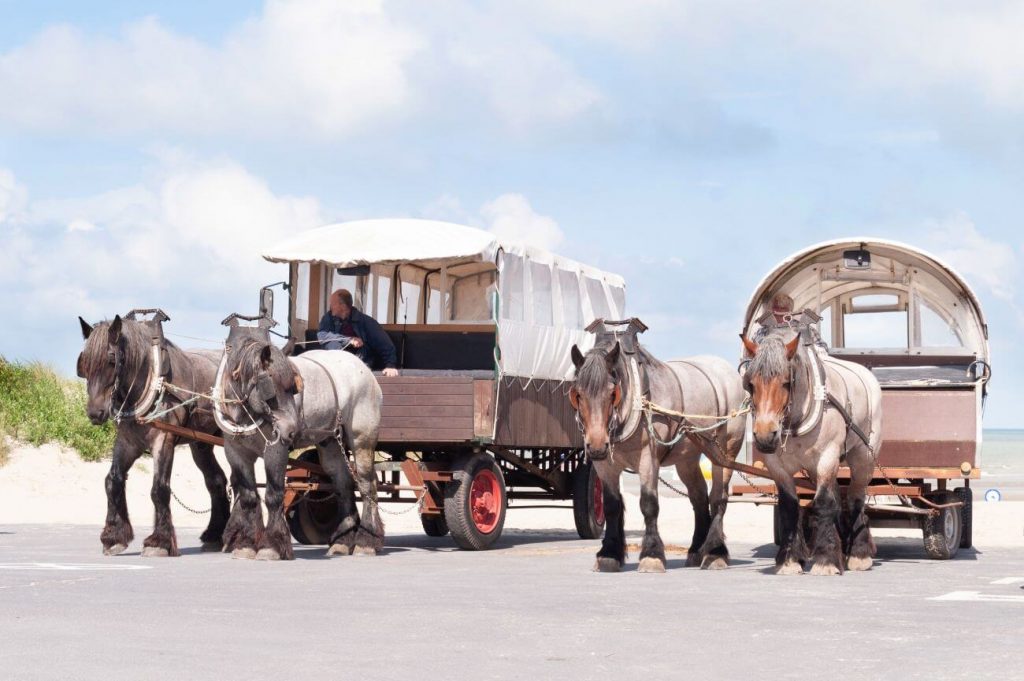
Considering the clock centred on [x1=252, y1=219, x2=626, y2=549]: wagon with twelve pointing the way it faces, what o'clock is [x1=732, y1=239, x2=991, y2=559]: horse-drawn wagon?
The horse-drawn wagon is roughly at 8 o'clock from the wagon.

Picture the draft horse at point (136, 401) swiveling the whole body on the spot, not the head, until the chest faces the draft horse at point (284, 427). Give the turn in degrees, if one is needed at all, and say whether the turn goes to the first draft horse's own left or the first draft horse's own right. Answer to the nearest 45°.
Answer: approximately 135° to the first draft horse's own left

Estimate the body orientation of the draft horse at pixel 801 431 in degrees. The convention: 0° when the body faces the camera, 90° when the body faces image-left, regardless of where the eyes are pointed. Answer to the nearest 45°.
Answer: approximately 45°

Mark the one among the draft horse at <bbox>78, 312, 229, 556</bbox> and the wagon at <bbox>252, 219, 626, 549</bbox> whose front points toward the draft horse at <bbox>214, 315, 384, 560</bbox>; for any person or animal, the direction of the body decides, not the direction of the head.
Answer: the wagon

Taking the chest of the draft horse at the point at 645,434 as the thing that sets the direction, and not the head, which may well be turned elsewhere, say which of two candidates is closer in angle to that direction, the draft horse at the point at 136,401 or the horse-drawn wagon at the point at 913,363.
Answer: the draft horse

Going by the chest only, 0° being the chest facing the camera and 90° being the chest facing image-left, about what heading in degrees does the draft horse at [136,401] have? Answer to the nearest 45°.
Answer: approximately 45°

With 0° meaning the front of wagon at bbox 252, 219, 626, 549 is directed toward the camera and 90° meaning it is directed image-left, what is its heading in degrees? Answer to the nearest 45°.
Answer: approximately 45°

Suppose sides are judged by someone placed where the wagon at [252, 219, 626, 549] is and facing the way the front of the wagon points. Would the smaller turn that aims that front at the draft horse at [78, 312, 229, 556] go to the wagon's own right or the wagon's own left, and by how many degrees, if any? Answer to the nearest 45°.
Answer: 0° — it already faces it

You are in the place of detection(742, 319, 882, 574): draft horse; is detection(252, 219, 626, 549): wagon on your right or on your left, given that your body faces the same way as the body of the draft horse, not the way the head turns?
on your right

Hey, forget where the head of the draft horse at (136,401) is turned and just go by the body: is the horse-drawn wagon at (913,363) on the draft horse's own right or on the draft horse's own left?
on the draft horse's own left

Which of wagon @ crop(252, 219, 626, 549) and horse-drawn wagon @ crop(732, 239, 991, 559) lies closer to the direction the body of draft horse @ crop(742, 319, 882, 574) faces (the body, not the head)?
the wagon

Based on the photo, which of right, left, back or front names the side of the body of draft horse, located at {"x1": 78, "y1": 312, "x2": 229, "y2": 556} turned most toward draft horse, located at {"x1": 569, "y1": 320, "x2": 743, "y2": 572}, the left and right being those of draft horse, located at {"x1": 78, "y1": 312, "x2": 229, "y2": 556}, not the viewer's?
left

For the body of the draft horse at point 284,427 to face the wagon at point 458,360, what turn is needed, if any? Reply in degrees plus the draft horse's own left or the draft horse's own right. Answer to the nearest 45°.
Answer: approximately 180°
